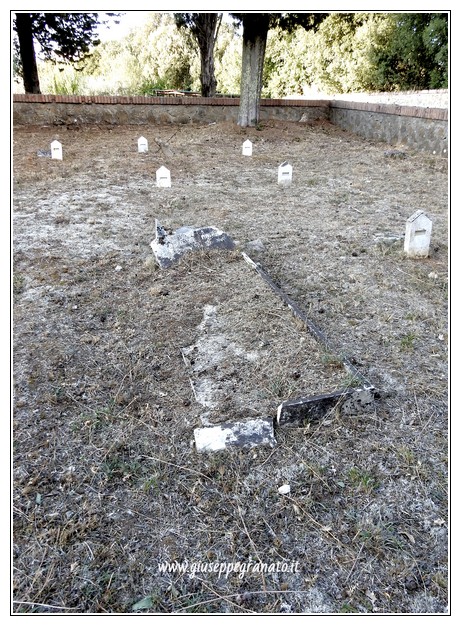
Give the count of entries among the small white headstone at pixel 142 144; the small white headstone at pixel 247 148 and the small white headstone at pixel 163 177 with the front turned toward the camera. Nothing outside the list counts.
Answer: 3

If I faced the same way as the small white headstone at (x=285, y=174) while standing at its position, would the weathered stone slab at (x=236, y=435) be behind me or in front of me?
in front

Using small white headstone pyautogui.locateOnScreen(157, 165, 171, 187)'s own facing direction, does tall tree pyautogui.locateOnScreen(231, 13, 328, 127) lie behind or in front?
behind

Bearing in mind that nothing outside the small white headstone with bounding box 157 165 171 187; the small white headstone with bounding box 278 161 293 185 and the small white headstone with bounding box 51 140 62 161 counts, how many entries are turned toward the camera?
3

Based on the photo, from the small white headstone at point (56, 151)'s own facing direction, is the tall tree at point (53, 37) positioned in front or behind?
behind

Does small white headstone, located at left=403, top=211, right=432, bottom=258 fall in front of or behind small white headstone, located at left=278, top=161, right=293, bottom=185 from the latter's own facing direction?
in front

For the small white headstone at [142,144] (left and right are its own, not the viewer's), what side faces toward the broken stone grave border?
front

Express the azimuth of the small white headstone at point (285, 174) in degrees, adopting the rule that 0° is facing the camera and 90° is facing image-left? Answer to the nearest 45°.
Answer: approximately 0°

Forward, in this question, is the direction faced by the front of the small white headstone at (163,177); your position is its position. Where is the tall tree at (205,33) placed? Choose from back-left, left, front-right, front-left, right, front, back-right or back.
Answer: back
